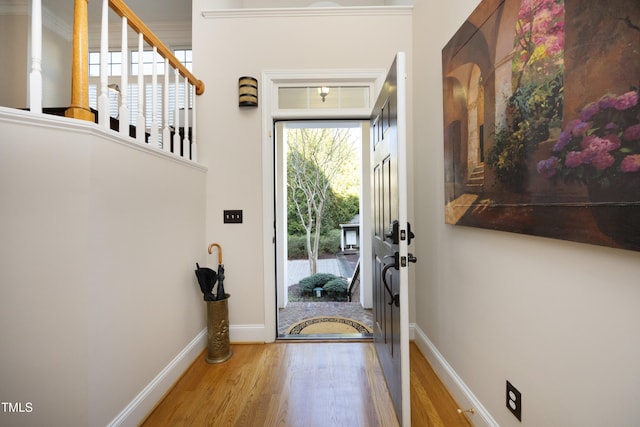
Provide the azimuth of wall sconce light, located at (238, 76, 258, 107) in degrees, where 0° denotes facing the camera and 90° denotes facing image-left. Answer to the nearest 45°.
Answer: approximately 0°

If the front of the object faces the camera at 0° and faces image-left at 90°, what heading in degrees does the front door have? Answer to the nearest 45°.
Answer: approximately 90°

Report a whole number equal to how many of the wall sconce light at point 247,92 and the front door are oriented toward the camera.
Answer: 1

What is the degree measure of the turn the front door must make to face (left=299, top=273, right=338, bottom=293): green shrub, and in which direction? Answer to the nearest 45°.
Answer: approximately 45° to its right

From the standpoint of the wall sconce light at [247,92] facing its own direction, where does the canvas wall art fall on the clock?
The canvas wall art is roughly at 11 o'clock from the wall sconce light.

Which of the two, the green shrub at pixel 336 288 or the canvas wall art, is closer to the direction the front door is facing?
the green shrub
